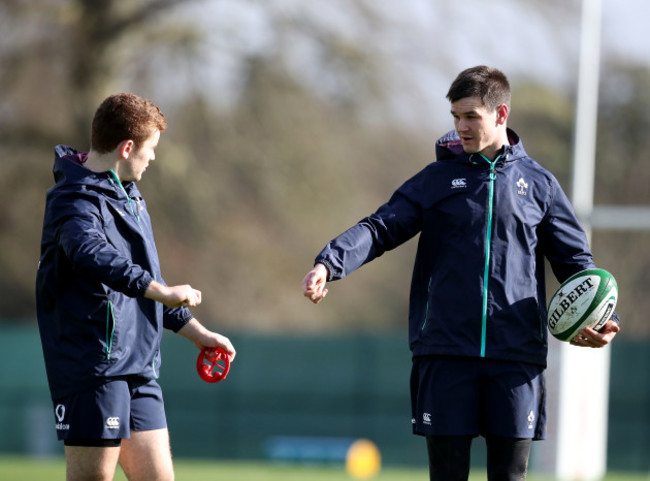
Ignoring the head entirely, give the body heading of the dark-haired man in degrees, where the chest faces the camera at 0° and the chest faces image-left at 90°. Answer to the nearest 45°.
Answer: approximately 0°
